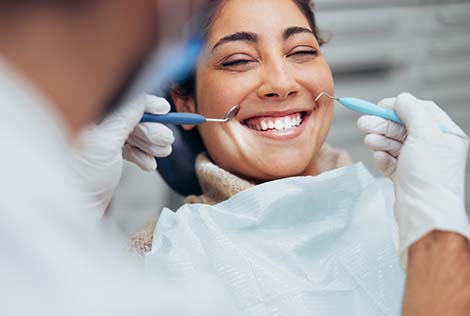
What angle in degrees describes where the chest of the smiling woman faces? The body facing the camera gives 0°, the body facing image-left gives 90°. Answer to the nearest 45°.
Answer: approximately 0°
